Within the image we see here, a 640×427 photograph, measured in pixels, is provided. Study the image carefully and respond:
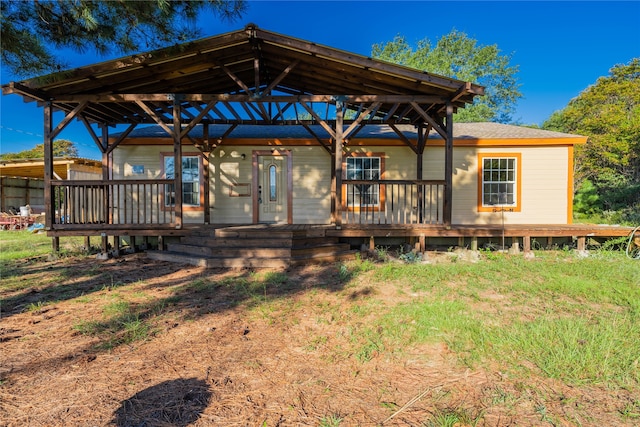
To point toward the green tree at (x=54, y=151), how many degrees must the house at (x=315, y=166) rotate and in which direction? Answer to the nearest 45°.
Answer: approximately 135° to its right

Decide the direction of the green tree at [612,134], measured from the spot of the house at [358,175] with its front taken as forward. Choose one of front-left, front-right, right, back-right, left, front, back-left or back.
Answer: back-left

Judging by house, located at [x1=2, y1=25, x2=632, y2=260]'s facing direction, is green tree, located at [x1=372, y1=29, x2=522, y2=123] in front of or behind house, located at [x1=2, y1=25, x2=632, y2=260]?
behind

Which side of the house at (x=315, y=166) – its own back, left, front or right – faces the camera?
front

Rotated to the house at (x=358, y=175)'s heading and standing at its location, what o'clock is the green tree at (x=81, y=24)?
The green tree is roughly at 1 o'clock from the house.

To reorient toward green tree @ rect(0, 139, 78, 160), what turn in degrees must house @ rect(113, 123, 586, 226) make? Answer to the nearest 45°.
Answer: approximately 135° to its right

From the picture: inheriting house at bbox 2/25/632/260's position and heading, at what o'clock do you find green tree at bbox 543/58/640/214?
The green tree is roughly at 8 o'clock from the house.

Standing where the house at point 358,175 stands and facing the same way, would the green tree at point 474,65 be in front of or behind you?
behind
